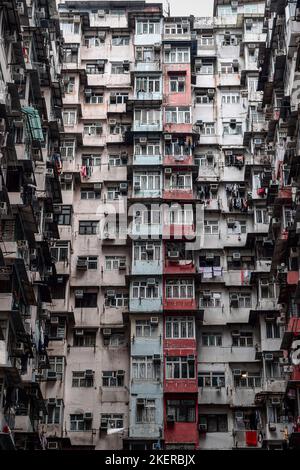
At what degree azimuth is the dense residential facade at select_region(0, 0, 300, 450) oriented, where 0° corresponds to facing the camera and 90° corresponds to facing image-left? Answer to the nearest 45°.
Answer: approximately 0°
